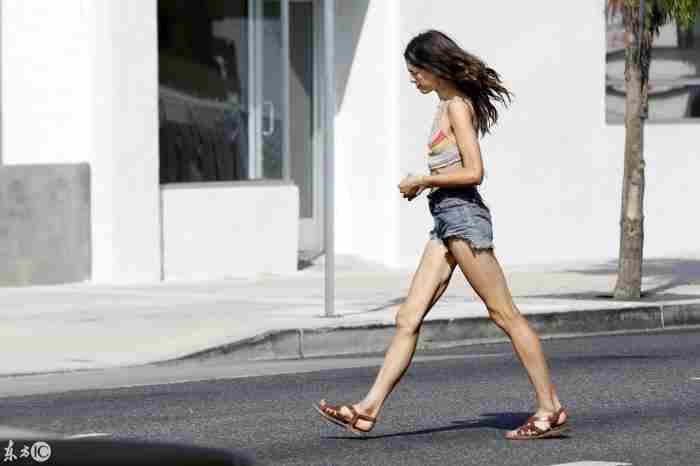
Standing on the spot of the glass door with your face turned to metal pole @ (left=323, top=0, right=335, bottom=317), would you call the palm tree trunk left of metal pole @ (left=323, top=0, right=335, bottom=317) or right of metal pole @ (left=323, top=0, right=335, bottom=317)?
left

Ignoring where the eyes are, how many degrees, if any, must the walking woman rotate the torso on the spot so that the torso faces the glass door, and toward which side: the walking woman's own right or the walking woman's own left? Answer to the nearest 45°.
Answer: approximately 90° to the walking woman's own right

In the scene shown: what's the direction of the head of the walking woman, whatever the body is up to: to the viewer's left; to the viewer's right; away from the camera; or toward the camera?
to the viewer's left

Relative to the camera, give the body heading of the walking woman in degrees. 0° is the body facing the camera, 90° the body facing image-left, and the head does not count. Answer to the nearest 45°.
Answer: approximately 90°

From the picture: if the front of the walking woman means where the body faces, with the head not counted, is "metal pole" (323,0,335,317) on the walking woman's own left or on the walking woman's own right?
on the walking woman's own right
